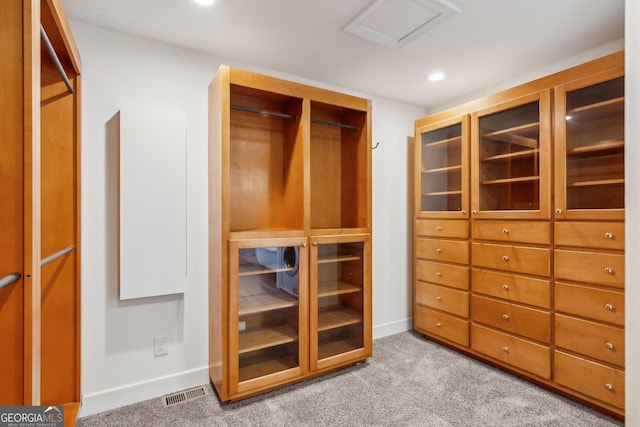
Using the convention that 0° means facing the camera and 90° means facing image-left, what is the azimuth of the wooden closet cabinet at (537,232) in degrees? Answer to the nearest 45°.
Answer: approximately 45°

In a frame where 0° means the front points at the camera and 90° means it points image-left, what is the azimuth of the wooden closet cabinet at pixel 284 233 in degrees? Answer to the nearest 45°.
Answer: approximately 315°
